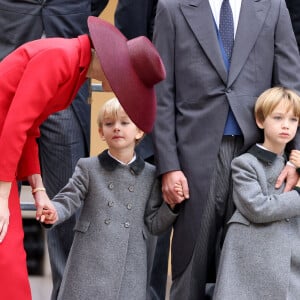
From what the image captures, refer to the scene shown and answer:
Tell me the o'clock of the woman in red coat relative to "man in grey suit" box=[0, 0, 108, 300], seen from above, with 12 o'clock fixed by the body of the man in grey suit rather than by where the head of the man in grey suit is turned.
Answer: The woman in red coat is roughly at 12 o'clock from the man in grey suit.

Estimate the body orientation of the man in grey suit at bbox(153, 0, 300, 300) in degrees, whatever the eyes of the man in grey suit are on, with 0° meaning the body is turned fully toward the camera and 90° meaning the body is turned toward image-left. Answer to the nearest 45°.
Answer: approximately 0°

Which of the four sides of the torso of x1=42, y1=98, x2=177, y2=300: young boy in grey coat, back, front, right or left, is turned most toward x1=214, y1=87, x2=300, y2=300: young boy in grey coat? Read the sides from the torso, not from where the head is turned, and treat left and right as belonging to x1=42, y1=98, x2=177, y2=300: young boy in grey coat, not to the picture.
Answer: left

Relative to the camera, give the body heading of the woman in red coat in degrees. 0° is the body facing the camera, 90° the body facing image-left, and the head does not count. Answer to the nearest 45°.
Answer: approximately 270°

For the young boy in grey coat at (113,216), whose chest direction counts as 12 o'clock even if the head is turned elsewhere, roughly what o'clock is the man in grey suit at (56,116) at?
The man in grey suit is roughly at 5 o'clock from the young boy in grey coat.

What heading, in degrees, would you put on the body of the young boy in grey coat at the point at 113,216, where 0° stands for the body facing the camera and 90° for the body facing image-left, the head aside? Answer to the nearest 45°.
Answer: approximately 0°

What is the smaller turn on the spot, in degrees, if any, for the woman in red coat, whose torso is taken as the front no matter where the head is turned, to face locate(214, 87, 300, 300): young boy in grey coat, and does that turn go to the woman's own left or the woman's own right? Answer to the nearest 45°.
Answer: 0° — they already face them

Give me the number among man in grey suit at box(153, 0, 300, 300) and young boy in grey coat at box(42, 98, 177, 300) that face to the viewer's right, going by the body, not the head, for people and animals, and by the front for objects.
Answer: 0
